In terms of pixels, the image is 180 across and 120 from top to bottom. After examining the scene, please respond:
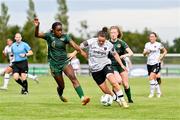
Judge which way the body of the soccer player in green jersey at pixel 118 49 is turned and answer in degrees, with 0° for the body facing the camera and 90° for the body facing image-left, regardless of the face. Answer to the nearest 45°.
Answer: approximately 45°

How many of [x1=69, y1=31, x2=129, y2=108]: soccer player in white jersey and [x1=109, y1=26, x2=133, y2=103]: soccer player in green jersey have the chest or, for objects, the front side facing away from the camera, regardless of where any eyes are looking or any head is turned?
0

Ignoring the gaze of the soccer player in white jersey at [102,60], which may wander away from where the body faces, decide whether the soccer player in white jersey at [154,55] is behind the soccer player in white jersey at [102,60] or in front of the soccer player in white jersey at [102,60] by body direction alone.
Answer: behind

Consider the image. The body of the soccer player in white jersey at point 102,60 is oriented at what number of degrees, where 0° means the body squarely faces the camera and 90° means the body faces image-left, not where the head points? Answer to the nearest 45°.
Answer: approximately 0°

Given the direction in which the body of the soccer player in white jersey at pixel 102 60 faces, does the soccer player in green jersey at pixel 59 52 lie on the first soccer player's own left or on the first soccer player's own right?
on the first soccer player's own right
